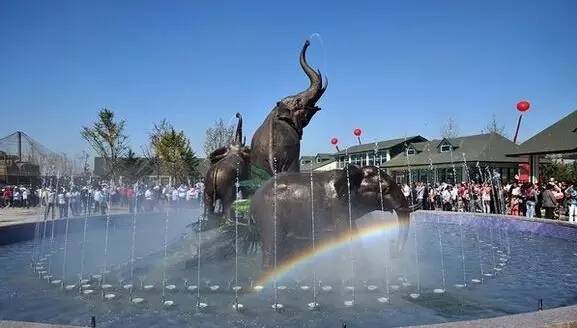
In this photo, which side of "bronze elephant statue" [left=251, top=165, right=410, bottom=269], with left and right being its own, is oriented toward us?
right

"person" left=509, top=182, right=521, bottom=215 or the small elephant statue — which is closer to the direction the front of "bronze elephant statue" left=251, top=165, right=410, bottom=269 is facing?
the person

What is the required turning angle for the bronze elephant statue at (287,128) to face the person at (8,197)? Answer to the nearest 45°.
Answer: approximately 135° to its left

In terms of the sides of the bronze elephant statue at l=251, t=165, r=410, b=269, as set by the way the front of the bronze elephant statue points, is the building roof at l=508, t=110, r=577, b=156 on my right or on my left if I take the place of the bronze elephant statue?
on my left

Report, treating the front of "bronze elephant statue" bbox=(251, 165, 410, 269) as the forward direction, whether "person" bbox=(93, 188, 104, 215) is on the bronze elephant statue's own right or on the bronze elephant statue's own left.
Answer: on the bronze elephant statue's own left

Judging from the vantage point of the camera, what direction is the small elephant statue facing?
facing away from the viewer and to the right of the viewer

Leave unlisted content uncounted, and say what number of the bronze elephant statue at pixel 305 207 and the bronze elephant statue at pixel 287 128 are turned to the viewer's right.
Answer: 2

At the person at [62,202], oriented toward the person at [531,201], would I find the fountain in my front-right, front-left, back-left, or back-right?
front-right

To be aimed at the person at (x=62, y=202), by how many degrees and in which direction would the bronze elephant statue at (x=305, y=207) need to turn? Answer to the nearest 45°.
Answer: approximately 135° to its left

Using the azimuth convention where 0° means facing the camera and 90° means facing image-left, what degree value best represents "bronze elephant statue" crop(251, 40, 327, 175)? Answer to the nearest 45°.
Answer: approximately 270°

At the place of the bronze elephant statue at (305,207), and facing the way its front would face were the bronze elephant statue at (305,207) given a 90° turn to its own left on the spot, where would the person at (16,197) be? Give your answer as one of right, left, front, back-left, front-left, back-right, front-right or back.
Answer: front-left
